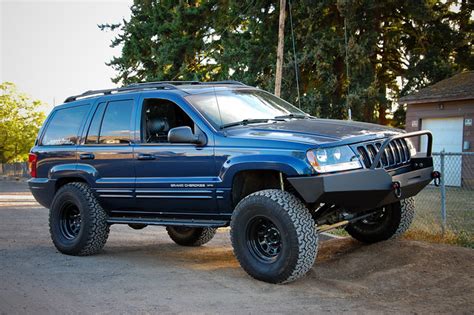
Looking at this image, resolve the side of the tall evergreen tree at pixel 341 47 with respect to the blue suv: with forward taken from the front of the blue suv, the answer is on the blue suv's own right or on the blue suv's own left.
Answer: on the blue suv's own left

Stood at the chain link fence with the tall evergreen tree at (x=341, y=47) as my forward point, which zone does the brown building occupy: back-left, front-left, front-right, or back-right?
front-right

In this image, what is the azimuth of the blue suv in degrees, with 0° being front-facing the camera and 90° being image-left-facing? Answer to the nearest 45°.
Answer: approximately 315°

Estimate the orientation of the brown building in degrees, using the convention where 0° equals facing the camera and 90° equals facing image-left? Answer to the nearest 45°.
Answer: approximately 0°

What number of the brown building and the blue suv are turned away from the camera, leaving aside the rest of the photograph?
0

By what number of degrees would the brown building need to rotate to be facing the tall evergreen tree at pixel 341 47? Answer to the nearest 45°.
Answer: approximately 135° to its right

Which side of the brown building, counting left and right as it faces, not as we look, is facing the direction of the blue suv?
front

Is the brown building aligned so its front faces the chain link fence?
yes

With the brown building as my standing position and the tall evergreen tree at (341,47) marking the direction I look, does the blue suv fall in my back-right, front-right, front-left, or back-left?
back-left

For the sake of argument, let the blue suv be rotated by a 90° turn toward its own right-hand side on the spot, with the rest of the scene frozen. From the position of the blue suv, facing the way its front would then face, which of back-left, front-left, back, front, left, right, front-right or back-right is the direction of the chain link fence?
back
